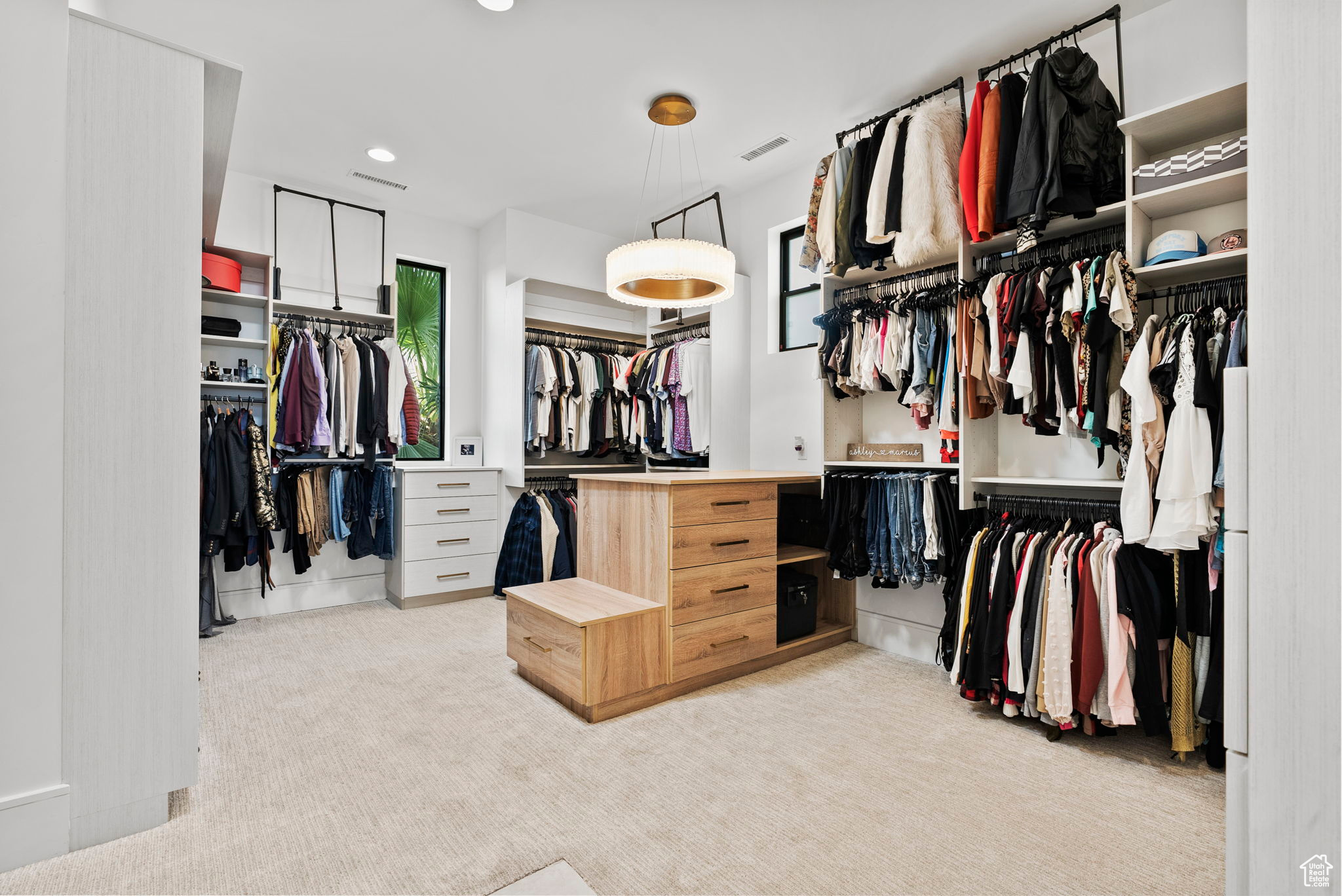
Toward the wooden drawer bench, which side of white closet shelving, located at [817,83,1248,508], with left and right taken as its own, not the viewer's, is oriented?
front

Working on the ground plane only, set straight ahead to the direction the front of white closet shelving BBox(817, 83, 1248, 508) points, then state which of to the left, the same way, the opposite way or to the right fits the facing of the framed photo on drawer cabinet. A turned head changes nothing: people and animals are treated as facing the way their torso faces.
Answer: to the left

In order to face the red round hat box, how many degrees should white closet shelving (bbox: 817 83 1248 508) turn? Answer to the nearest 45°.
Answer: approximately 45° to its right

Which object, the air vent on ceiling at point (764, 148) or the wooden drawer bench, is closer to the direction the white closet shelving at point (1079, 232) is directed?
the wooden drawer bench

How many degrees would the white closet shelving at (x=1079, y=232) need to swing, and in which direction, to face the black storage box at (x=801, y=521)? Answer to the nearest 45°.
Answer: approximately 45° to its right

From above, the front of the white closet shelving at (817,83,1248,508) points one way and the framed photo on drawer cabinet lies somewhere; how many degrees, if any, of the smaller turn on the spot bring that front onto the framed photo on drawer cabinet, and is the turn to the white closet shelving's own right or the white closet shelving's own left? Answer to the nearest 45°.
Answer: approximately 45° to the white closet shelving's own right

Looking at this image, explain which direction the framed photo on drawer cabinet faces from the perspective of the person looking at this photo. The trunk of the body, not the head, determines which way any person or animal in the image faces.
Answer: facing the viewer

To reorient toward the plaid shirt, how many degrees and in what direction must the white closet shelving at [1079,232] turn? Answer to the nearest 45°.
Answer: approximately 45° to its right

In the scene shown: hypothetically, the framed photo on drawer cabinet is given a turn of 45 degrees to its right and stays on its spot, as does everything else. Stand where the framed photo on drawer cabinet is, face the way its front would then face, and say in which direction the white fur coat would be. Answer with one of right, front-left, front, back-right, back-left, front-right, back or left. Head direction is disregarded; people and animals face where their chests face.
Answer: left

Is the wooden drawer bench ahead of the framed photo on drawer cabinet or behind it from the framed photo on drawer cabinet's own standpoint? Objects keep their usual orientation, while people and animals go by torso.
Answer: ahead

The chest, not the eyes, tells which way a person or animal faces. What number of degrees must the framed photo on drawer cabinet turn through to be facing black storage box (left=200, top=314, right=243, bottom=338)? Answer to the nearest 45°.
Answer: approximately 45° to its right

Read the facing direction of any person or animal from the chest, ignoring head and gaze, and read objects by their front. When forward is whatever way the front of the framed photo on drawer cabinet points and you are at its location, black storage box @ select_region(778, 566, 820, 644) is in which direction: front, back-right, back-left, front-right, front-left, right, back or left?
front-left

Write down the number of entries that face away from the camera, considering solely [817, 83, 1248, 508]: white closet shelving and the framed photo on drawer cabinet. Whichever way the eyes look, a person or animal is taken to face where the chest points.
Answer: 0

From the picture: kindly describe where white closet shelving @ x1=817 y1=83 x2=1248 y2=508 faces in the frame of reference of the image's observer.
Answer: facing the viewer and to the left of the viewer

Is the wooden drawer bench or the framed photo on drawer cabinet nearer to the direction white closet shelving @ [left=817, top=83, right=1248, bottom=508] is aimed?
the wooden drawer bench
